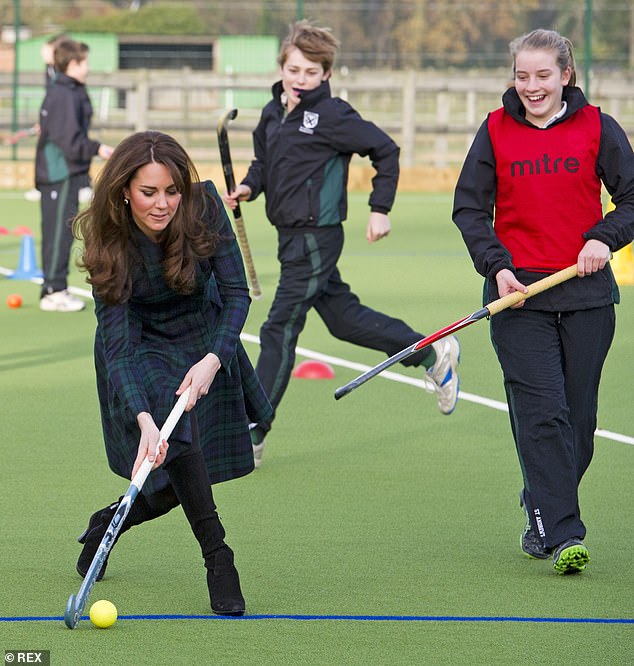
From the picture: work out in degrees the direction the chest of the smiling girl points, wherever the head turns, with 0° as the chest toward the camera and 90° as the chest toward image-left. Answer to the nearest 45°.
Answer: approximately 0°

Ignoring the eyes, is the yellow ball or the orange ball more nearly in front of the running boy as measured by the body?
the yellow ball

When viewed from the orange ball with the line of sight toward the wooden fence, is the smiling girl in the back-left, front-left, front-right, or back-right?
back-right

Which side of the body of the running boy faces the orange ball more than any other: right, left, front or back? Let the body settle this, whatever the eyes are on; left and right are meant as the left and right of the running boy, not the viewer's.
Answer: right

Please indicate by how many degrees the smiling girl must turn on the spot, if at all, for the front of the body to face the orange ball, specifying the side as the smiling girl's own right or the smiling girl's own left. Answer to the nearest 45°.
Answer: approximately 135° to the smiling girl's own right

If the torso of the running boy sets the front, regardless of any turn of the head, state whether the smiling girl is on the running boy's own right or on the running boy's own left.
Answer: on the running boy's own left

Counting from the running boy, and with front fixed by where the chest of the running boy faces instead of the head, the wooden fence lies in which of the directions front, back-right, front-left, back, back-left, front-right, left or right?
back-right

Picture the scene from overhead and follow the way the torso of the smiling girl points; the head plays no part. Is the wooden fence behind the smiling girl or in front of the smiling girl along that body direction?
behind

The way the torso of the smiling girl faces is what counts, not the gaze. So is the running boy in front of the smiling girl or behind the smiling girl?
behind
